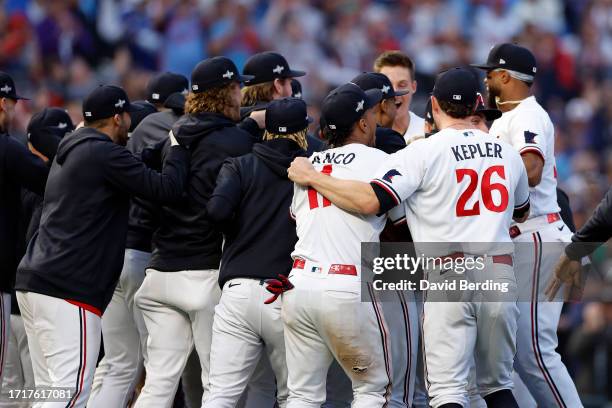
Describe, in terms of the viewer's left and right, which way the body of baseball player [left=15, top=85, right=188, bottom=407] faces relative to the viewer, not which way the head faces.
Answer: facing away from the viewer and to the right of the viewer

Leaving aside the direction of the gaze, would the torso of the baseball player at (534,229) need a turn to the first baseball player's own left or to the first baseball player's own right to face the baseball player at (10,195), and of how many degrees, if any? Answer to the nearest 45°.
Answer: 0° — they already face them

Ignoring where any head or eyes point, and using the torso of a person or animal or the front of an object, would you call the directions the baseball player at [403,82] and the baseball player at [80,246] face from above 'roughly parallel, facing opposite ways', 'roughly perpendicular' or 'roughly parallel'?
roughly parallel, facing opposite ways

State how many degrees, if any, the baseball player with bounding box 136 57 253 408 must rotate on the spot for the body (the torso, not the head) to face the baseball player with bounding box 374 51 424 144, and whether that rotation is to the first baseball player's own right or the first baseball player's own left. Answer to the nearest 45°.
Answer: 0° — they already face them

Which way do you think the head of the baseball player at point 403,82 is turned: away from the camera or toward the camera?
toward the camera

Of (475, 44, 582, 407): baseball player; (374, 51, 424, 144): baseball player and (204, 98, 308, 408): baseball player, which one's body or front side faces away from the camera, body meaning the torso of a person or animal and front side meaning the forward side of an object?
(204, 98, 308, 408): baseball player

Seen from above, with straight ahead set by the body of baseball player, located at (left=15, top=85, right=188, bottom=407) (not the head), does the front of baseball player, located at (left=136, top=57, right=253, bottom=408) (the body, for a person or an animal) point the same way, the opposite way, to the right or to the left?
the same way

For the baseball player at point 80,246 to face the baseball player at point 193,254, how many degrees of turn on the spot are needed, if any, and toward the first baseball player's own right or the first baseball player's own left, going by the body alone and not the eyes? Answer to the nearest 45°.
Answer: approximately 45° to the first baseball player's own right

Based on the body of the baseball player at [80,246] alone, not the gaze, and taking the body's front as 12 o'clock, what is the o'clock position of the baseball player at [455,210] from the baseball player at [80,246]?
the baseball player at [455,210] is roughly at 2 o'clock from the baseball player at [80,246].

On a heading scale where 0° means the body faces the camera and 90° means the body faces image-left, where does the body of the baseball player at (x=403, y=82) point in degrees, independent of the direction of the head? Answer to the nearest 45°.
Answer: approximately 45°

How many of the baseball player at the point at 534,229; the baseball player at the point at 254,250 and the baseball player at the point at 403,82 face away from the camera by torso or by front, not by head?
1

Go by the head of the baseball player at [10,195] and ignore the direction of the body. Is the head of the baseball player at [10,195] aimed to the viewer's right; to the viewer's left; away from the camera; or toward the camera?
to the viewer's right

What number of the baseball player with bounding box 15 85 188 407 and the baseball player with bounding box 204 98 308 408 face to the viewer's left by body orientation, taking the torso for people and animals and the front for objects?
0

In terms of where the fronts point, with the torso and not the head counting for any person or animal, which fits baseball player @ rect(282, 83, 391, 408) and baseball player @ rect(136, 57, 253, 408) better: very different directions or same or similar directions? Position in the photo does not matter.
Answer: same or similar directions

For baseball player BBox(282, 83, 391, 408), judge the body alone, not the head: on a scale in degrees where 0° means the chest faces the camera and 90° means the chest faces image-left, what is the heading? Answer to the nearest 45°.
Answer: approximately 225°

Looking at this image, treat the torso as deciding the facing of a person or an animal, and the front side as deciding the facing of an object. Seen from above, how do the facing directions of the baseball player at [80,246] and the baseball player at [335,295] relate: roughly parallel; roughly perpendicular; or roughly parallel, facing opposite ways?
roughly parallel

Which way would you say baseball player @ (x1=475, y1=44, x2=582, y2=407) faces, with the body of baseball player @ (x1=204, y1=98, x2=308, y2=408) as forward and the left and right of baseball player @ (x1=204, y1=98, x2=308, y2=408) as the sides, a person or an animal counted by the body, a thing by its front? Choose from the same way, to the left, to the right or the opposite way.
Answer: to the left

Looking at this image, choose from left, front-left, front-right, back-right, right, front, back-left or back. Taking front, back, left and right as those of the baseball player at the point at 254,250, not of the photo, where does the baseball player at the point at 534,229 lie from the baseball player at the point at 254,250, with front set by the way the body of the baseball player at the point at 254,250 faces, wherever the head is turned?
right

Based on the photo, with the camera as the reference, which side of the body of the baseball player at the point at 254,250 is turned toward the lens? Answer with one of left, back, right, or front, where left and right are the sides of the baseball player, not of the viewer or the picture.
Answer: back

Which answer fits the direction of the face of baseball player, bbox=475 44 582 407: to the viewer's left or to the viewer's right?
to the viewer's left
